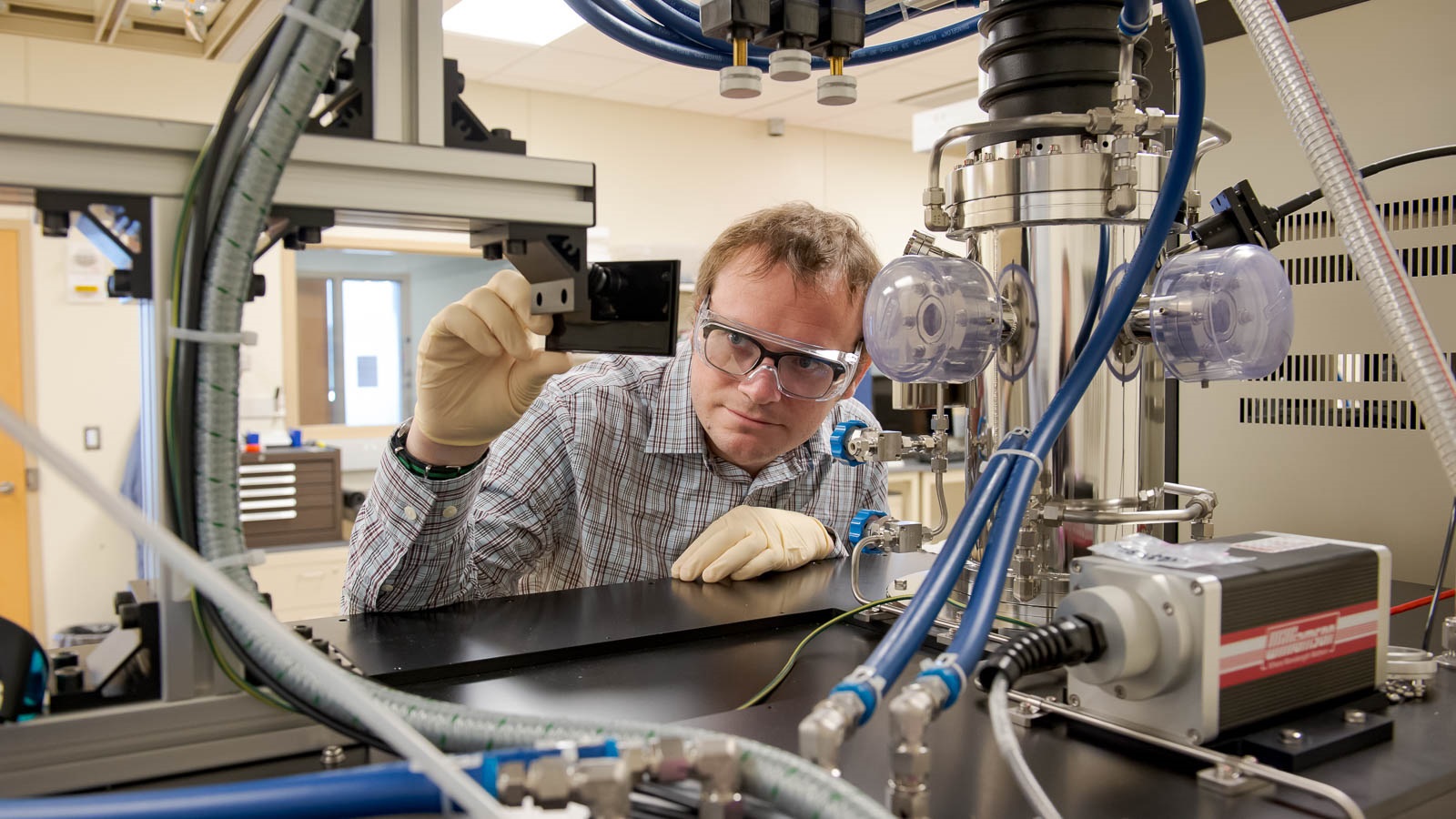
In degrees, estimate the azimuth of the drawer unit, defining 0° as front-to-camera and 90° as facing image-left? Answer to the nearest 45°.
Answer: approximately 0°

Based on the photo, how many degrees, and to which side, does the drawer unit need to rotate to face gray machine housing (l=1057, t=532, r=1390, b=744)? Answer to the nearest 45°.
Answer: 0° — it already faces it

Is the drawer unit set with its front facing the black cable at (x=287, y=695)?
yes

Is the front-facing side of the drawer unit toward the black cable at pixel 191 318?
yes

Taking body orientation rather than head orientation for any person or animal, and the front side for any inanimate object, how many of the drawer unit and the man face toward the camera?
2

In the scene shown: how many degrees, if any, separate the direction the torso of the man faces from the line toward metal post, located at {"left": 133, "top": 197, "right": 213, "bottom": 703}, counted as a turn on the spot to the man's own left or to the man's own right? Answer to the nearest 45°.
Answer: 0° — they already face it

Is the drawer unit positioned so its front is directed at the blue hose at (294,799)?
yes

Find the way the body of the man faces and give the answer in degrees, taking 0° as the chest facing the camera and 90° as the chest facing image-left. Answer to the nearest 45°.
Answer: approximately 0°

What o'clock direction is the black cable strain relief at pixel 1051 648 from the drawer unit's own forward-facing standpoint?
The black cable strain relief is roughly at 12 o'clock from the drawer unit.
